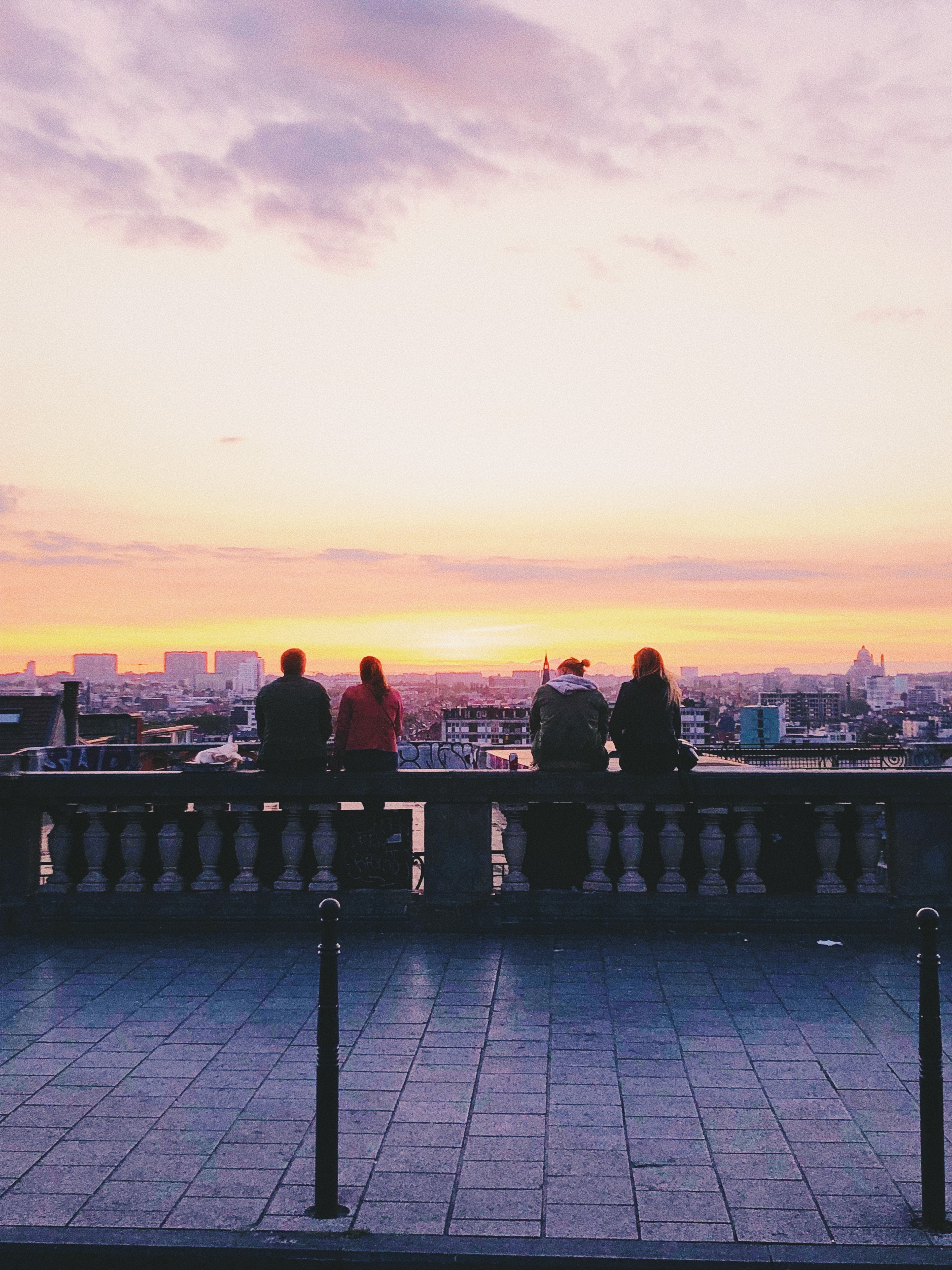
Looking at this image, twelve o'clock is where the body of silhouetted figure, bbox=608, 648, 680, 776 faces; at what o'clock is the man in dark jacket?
The man in dark jacket is roughly at 9 o'clock from the silhouetted figure.

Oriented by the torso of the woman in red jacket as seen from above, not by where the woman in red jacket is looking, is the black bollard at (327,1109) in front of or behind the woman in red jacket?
behind

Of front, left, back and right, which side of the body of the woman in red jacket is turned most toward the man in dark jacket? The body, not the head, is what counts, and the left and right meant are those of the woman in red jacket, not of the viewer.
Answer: left

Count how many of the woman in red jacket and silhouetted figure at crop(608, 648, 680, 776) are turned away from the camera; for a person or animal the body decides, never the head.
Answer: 2

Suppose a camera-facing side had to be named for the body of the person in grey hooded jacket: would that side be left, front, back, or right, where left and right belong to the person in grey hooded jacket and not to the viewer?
back

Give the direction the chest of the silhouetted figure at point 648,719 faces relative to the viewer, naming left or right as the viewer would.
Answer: facing away from the viewer

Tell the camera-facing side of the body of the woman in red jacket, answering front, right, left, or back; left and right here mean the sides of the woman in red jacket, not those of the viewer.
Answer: back

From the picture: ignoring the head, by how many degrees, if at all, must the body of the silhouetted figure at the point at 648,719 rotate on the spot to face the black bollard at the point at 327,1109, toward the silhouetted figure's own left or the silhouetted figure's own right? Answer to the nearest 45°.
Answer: approximately 180°

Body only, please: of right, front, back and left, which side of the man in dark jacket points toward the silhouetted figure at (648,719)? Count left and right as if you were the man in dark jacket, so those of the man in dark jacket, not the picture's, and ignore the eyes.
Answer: right

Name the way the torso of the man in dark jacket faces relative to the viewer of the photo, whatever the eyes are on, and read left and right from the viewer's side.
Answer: facing away from the viewer

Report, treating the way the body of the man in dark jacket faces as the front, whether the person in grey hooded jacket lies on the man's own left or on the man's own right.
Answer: on the man's own right

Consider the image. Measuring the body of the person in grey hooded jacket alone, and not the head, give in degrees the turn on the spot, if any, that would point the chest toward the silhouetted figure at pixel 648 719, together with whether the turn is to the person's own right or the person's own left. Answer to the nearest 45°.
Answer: approximately 90° to the person's own right

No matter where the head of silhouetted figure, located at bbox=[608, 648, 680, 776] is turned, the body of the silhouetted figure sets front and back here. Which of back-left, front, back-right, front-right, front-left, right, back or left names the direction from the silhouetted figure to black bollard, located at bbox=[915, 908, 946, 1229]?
back

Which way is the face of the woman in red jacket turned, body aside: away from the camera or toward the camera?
away from the camera
